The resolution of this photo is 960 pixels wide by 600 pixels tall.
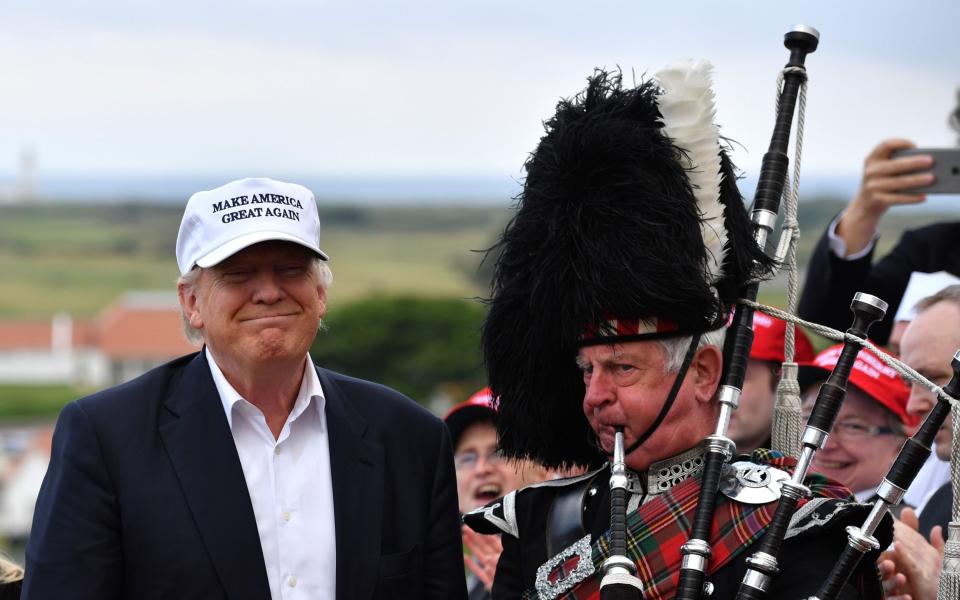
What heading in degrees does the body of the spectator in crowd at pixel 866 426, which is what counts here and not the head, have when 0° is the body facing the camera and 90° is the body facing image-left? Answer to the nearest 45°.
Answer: approximately 45°

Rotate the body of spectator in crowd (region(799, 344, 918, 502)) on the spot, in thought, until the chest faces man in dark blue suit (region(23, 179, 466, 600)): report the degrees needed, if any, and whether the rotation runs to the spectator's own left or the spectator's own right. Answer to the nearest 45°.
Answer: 0° — they already face them

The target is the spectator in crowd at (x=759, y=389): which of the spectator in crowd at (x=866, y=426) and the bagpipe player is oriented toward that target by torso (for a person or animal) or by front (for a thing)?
the spectator in crowd at (x=866, y=426)

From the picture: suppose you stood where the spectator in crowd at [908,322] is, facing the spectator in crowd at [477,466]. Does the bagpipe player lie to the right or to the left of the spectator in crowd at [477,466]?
left

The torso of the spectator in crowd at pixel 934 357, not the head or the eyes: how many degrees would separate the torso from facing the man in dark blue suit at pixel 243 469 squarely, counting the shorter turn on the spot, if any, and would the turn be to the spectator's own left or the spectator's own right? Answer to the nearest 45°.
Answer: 0° — they already face them
